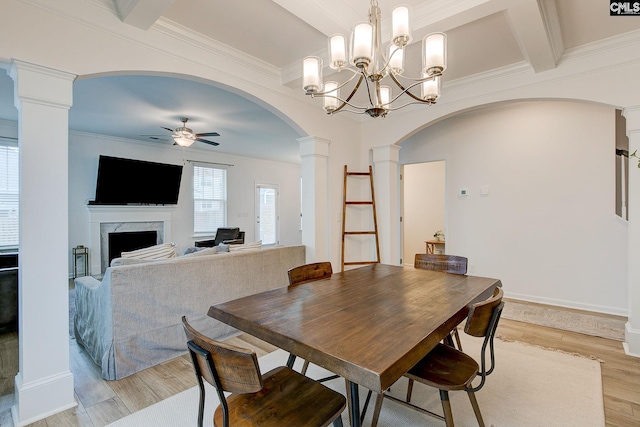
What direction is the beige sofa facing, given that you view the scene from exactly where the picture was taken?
facing away from the viewer and to the left of the viewer

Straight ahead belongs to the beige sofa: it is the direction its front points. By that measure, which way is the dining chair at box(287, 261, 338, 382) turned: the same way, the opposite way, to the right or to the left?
the opposite way

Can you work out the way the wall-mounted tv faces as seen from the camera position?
facing the viewer and to the right of the viewer

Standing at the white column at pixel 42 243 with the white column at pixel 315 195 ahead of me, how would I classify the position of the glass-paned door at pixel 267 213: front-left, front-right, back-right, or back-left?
front-left

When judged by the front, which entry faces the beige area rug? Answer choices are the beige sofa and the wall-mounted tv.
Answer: the wall-mounted tv

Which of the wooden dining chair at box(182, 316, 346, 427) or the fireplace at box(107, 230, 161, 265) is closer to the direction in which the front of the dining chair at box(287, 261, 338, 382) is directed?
the wooden dining chair

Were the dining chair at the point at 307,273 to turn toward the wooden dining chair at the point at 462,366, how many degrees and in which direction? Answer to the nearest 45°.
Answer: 0° — it already faces it

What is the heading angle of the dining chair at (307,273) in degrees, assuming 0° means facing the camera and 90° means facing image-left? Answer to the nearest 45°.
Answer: approximately 315°

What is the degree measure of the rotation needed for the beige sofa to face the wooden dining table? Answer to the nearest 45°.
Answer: approximately 180°

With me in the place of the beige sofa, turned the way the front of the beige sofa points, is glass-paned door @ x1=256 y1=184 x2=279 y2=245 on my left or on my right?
on my right

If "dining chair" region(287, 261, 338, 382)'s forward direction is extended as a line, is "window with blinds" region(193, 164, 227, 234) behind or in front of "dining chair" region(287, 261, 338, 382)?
behind

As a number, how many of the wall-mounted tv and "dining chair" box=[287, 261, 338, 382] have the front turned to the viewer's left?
0

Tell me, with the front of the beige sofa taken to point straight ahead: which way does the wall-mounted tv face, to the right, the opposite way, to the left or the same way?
the opposite way
